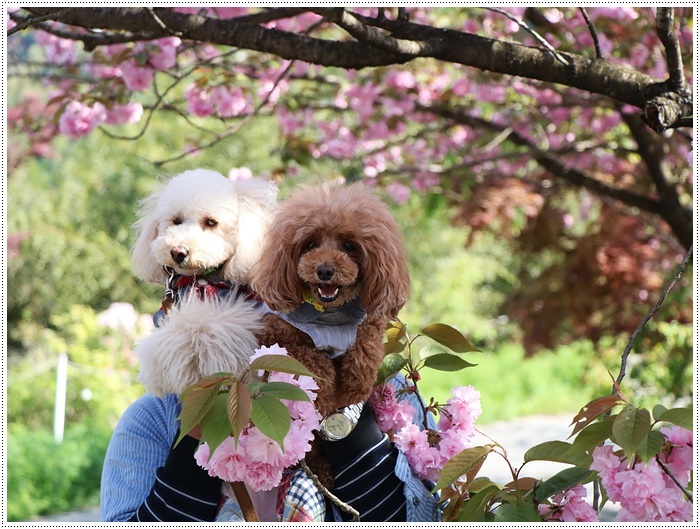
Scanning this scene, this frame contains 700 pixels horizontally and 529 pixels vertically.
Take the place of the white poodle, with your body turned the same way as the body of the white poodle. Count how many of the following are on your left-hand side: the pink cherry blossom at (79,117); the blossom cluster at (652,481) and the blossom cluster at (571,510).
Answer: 2

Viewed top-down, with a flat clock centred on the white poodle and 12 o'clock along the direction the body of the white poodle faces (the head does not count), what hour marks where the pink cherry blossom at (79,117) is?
The pink cherry blossom is roughly at 4 o'clock from the white poodle.

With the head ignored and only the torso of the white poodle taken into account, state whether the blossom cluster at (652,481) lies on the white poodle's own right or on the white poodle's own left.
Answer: on the white poodle's own left

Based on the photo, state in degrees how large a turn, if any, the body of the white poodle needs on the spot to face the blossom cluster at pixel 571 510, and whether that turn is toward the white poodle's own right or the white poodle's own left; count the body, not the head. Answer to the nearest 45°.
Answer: approximately 90° to the white poodle's own left

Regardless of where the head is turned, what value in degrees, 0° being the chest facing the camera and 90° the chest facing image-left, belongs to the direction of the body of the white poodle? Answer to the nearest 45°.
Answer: approximately 45°
